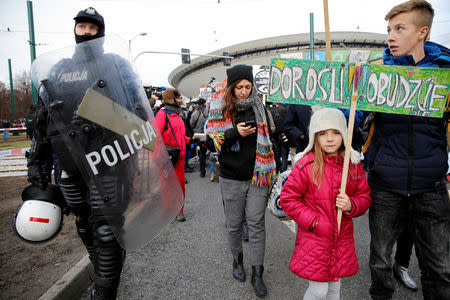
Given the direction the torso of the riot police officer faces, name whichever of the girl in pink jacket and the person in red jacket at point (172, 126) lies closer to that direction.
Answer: the girl in pink jacket

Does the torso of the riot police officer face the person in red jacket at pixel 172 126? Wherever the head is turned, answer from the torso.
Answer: no

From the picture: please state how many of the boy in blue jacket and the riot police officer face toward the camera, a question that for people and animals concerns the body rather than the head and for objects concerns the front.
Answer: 2

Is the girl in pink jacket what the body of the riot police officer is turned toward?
no

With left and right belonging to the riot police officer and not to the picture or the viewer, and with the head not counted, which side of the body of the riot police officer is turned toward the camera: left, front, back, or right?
front

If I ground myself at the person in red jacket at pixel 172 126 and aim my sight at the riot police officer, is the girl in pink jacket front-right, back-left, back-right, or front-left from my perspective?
front-left

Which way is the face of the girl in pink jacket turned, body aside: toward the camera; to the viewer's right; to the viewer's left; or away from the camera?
toward the camera
